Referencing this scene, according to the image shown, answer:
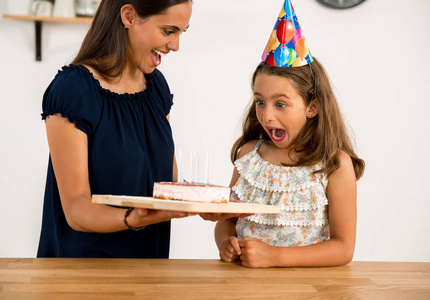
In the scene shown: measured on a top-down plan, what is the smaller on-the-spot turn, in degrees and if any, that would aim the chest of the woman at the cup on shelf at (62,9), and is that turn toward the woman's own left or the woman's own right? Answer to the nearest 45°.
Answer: approximately 135° to the woman's own left

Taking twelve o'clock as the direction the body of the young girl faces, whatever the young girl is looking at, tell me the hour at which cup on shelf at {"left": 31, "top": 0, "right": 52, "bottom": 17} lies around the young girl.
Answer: The cup on shelf is roughly at 3 o'clock from the young girl.

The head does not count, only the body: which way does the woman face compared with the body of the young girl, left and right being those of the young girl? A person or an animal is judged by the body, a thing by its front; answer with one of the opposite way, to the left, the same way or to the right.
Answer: to the left

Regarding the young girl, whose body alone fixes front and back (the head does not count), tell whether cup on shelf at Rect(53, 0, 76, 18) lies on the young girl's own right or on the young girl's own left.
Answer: on the young girl's own right

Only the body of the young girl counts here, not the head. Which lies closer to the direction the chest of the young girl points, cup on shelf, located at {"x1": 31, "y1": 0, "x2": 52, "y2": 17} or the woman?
the woman

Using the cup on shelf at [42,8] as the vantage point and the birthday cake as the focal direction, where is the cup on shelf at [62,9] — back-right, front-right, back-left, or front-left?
front-left

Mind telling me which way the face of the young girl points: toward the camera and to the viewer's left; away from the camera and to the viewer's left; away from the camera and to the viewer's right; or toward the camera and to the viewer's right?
toward the camera and to the viewer's left

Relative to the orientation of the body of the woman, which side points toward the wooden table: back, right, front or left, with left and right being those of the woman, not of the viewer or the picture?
front

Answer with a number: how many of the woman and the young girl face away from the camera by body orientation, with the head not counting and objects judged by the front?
0

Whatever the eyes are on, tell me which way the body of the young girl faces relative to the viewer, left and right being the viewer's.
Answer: facing the viewer and to the left of the viewer

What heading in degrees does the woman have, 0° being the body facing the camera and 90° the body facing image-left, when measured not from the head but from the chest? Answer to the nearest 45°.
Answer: approximately 315°

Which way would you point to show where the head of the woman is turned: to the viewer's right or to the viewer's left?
to the viewer's right
